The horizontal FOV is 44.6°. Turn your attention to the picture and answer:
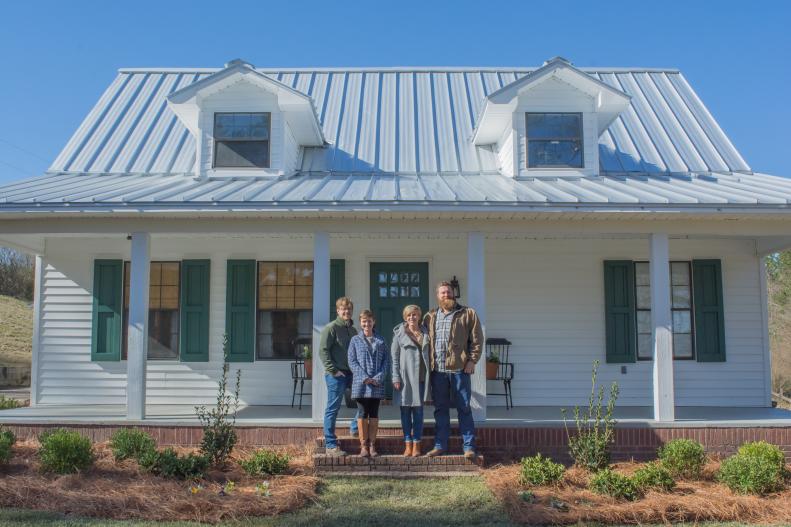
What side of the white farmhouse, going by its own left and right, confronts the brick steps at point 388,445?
front

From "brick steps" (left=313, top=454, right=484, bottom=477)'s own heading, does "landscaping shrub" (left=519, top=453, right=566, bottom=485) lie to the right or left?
on its left

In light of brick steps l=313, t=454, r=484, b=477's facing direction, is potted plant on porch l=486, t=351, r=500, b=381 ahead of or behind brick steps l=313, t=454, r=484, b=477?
behind

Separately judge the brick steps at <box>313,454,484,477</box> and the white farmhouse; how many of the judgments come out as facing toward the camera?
2

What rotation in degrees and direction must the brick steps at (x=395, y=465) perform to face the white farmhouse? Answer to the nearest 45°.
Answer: approximately 180°

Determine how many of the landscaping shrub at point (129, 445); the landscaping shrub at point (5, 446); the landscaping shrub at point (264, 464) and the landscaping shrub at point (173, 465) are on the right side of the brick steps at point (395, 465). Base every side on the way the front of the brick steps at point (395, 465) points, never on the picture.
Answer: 4

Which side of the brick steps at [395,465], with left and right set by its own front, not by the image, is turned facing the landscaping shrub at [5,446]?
right

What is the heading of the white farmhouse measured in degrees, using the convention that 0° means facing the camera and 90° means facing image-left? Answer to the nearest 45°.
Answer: approximately 0°

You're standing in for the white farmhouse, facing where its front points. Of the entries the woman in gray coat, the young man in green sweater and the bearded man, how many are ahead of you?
3
